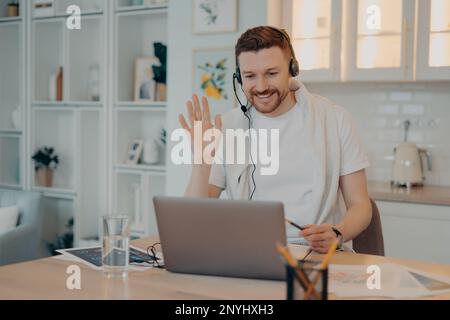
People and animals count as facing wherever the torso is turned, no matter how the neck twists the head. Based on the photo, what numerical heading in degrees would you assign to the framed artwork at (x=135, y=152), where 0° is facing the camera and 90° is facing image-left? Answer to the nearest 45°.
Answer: approximately 0°

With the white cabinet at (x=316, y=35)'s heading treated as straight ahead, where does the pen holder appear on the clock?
The pen holder is roughly at 12 o'clock from the white cabinet.

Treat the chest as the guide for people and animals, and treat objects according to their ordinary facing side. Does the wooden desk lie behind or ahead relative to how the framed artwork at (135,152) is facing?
ahead

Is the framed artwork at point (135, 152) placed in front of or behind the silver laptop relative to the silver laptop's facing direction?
in front

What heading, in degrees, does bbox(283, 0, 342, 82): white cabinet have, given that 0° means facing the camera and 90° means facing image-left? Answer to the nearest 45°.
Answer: approximately 0°

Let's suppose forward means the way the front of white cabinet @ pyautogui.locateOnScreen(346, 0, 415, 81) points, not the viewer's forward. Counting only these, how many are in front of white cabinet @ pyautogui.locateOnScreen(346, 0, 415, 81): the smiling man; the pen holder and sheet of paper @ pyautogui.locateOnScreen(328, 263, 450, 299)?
3

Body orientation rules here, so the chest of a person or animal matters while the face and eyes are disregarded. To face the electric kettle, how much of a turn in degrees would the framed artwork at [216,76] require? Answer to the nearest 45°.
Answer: approximately 90° to its left
